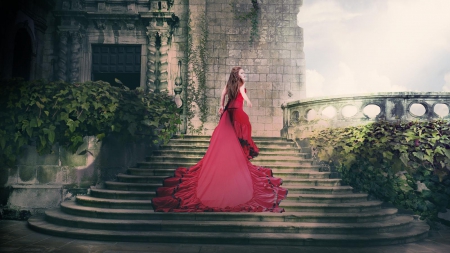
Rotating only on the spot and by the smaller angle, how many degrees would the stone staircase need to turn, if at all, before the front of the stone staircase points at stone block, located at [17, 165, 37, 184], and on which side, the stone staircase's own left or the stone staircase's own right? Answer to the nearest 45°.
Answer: approximately 90° to the stone staircase's own right

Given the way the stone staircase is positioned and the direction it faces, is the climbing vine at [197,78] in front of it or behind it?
behind

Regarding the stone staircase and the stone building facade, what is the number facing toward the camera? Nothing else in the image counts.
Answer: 2

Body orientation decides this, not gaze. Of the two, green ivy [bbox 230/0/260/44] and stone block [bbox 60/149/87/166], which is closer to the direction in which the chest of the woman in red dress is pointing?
the green ivy

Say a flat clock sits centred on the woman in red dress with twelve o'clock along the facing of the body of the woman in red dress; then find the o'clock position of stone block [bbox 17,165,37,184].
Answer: The stone block is roughly at 8 o'clock from the woman in red dress.

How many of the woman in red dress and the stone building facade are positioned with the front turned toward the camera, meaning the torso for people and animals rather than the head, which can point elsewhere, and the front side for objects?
1

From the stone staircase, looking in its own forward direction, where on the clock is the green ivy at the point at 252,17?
The green ivy is roughly at 6 o'clock from the stone staircase.

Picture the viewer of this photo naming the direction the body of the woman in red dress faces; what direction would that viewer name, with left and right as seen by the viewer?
facing away from the viewer and to the right of the viewer

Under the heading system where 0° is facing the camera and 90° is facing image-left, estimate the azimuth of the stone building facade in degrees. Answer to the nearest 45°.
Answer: approximately 0°

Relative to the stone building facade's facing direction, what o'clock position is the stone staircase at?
The stone staircase is roughly at 12 o'clock from the stone building facade.

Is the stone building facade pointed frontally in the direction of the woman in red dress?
yes
